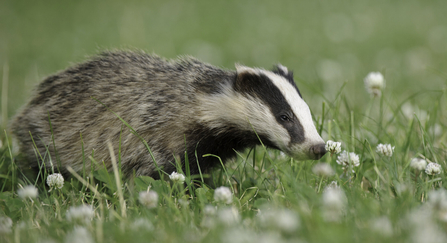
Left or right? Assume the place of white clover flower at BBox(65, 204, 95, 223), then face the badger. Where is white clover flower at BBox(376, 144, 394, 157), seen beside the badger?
right

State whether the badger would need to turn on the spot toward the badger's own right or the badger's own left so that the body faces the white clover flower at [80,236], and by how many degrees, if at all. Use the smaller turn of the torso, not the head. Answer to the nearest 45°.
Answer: approximately 90° to the badger's own right

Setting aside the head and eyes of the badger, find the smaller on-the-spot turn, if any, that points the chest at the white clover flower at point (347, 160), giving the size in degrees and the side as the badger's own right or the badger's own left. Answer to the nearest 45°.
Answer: approximately 45° to the badger's own right

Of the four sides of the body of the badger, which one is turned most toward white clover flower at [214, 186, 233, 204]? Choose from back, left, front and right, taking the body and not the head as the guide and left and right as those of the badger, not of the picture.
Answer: right

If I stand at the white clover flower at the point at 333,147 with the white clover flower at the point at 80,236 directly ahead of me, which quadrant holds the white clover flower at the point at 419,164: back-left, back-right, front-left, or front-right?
back-left

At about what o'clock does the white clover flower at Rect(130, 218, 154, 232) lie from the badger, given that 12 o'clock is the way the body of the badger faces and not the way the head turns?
The white clover flower is roughly at 3 o'clock from the badger.

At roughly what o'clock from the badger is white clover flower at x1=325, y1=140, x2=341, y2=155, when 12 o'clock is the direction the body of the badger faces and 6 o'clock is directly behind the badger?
The white clover flower is roughly at 1 o'clock from the badger.

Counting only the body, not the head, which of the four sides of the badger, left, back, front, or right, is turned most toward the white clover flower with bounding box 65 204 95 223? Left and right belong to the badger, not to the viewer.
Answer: right

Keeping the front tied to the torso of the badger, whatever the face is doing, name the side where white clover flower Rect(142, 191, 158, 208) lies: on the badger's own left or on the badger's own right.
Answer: on the badger's own right

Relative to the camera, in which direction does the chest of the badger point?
to the viewer's right

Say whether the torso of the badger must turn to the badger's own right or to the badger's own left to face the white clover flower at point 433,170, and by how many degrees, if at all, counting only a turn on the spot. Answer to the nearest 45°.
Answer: approximately 45° to the badger's own right
